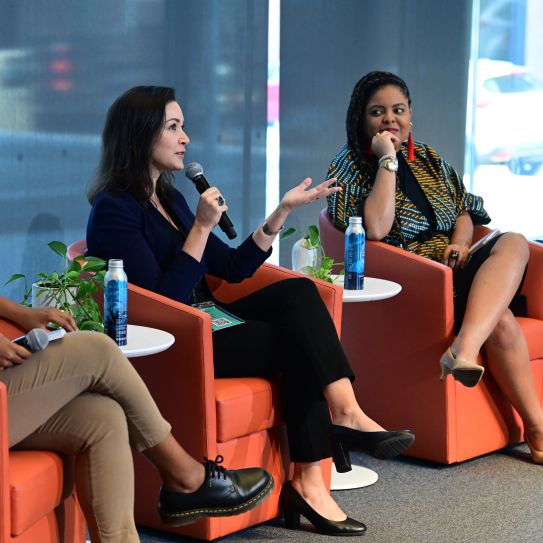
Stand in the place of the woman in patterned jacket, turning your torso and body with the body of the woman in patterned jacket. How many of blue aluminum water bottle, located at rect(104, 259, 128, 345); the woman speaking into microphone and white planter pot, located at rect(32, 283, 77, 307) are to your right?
3

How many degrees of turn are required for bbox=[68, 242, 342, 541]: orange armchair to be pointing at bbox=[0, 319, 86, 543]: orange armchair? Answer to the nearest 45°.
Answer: approximately 90° to its right

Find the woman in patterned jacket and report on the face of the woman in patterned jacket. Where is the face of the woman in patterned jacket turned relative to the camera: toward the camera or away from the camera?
toward the camera

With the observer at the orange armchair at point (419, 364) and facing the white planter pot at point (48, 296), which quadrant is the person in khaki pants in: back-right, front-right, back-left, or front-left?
front-left

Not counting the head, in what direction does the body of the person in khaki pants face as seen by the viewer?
to the viewer's right

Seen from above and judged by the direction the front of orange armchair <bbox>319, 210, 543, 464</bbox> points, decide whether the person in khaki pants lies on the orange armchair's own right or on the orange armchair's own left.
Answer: on the orange armchair's own right

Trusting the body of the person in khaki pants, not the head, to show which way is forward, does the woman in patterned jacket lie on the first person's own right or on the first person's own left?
on the first person's own left

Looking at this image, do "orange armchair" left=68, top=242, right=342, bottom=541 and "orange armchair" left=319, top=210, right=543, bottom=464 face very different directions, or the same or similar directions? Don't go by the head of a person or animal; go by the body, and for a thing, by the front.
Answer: same or similar directions

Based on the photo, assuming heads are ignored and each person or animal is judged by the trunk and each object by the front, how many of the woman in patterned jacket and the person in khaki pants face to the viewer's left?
0

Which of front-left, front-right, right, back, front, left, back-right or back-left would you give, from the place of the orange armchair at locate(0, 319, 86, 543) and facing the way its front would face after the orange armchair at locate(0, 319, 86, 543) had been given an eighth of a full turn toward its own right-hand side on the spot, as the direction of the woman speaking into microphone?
back-left

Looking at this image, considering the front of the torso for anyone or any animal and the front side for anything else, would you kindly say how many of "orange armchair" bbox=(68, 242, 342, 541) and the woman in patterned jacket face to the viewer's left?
0

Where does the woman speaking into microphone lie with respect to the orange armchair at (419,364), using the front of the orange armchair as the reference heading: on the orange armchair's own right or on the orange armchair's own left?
on the orange armchair's own right

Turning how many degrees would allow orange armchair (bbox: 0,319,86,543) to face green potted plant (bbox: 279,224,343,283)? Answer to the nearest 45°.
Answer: approximately 90° to its left

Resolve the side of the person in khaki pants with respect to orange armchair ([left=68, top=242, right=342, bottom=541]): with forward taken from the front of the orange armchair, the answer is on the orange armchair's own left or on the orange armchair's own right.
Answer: on the orange armchair's own right

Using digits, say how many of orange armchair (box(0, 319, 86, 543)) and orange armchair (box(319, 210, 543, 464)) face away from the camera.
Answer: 0
